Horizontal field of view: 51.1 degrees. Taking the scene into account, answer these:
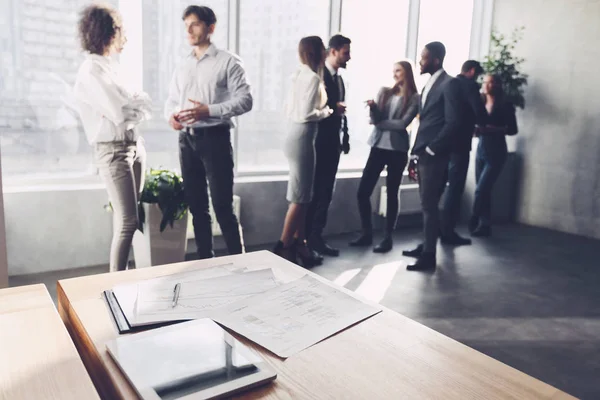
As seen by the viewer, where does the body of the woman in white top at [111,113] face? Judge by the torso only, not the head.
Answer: to the viewer's right

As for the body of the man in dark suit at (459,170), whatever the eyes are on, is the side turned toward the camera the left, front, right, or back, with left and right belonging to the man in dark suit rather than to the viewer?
right

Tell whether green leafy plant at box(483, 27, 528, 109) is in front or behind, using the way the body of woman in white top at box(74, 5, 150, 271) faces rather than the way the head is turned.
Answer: in front

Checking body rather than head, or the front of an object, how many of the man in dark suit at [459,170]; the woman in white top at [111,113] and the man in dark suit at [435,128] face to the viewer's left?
1

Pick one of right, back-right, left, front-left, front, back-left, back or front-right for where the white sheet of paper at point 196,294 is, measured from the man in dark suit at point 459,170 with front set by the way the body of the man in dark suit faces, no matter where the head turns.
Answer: right

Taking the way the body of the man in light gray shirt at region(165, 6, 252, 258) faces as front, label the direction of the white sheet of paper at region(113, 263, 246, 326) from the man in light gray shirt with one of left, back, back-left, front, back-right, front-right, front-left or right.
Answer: front-left

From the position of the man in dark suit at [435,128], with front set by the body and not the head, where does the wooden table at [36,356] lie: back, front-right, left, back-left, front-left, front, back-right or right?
left

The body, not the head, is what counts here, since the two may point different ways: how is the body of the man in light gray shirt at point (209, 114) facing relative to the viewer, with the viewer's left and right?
facing the viewer and to the left of the viewer

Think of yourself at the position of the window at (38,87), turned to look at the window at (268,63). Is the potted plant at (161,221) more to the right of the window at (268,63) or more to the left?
right

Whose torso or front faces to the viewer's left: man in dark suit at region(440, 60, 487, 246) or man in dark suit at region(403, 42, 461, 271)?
man in dark suit at region(403, 42, 461, 271)

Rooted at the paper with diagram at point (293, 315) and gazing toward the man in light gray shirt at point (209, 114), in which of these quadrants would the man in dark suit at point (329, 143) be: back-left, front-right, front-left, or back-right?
front-right

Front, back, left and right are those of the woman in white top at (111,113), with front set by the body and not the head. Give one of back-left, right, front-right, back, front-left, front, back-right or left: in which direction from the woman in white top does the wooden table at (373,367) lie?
right

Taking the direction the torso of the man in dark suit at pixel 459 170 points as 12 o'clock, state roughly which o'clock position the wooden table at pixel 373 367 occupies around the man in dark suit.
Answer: The wooden table is roughly at 3 o'clock from the man in dark suit.

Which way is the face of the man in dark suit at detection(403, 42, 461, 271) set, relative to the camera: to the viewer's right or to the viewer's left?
to the viewer's left

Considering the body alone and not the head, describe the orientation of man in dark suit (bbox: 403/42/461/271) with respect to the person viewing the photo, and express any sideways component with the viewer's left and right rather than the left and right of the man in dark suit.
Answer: facing to the left of the viewer

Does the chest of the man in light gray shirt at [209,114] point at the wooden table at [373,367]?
no
